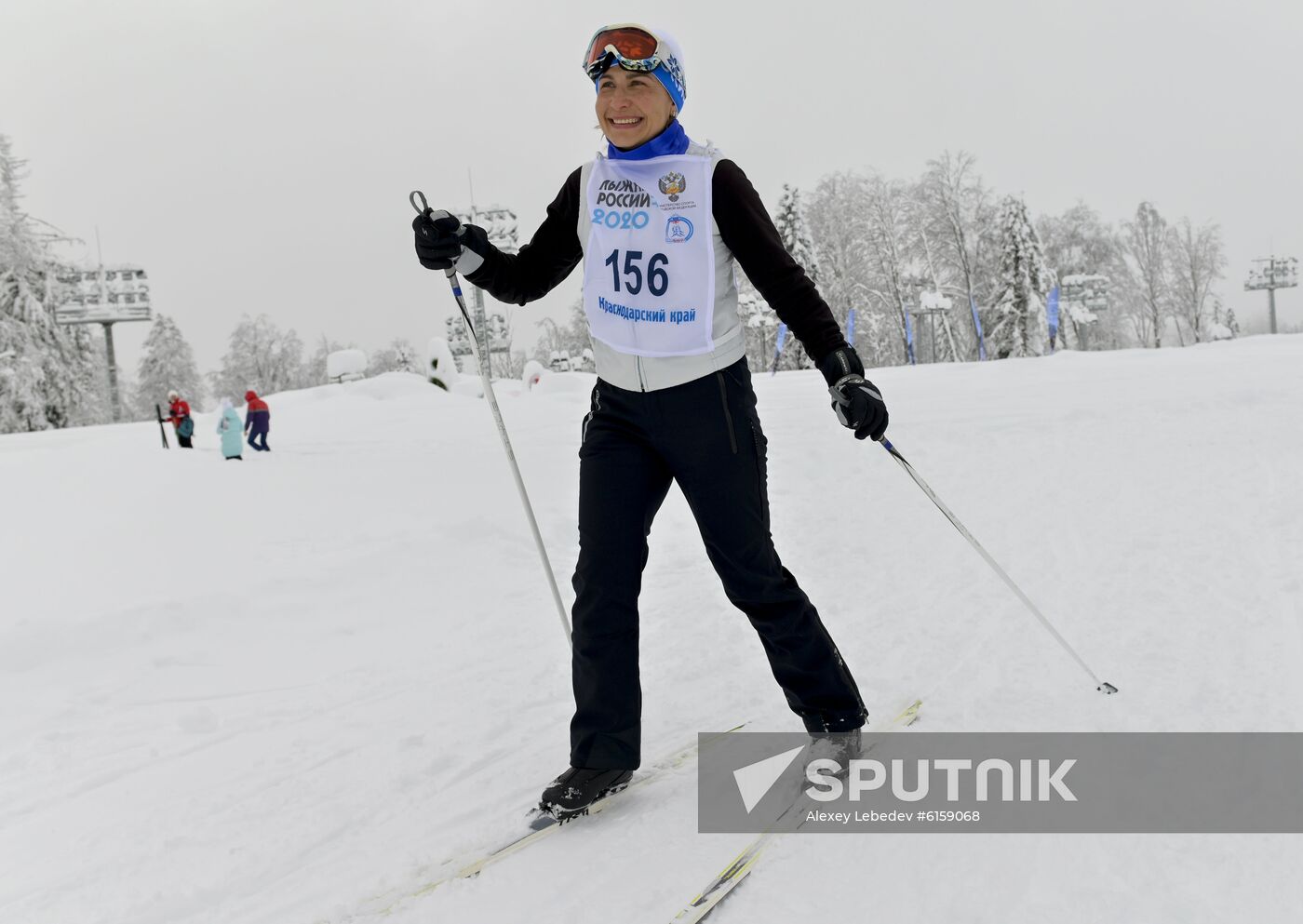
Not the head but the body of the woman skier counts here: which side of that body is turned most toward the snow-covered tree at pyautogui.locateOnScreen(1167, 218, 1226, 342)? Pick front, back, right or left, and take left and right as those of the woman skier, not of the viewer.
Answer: back

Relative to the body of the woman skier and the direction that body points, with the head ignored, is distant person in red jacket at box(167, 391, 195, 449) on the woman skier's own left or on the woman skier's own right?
on the woman skier's own right

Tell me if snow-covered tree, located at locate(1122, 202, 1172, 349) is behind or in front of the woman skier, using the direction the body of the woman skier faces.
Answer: behind

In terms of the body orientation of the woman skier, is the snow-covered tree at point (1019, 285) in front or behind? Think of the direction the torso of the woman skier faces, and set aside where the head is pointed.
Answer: behind

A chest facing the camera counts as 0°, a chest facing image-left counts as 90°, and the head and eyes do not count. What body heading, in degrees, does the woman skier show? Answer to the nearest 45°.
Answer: approximately 45°

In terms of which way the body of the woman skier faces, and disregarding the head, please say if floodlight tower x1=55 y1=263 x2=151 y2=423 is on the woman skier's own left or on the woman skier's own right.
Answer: on the woman skier's own right

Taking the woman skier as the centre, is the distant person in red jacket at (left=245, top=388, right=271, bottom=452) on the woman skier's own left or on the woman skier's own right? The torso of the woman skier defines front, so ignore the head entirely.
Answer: on the woman skier's own right
